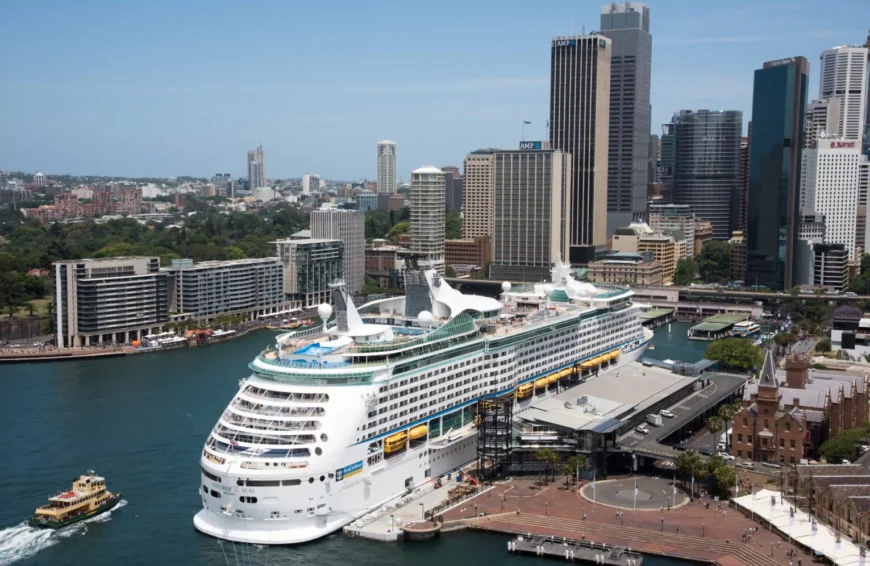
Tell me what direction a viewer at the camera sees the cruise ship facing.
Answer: facing away from the viewer and to the right of the viewer

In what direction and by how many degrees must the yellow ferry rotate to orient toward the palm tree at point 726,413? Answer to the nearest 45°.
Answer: approximately 45° to its right

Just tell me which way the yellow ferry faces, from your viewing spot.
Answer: facing away from the viewer and to the right of the viewer

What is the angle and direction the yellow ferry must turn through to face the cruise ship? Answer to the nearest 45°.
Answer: approximately 45° to its right
